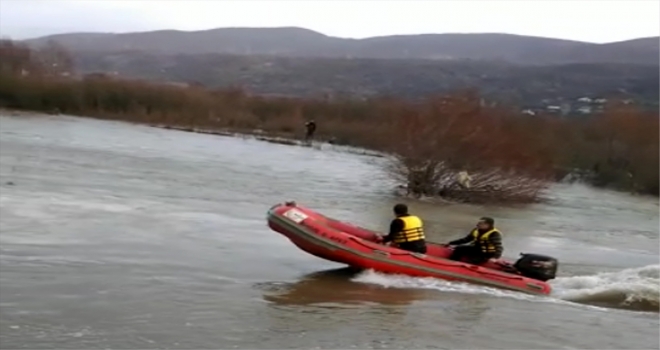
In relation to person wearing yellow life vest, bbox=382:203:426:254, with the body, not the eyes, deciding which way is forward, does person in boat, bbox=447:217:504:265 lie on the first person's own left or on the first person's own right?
on the first person's own right

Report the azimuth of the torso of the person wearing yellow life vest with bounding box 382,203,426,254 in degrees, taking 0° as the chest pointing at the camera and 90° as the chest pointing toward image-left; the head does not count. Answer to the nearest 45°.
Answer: approximately 135°

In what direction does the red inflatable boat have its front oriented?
to the viewer's left
